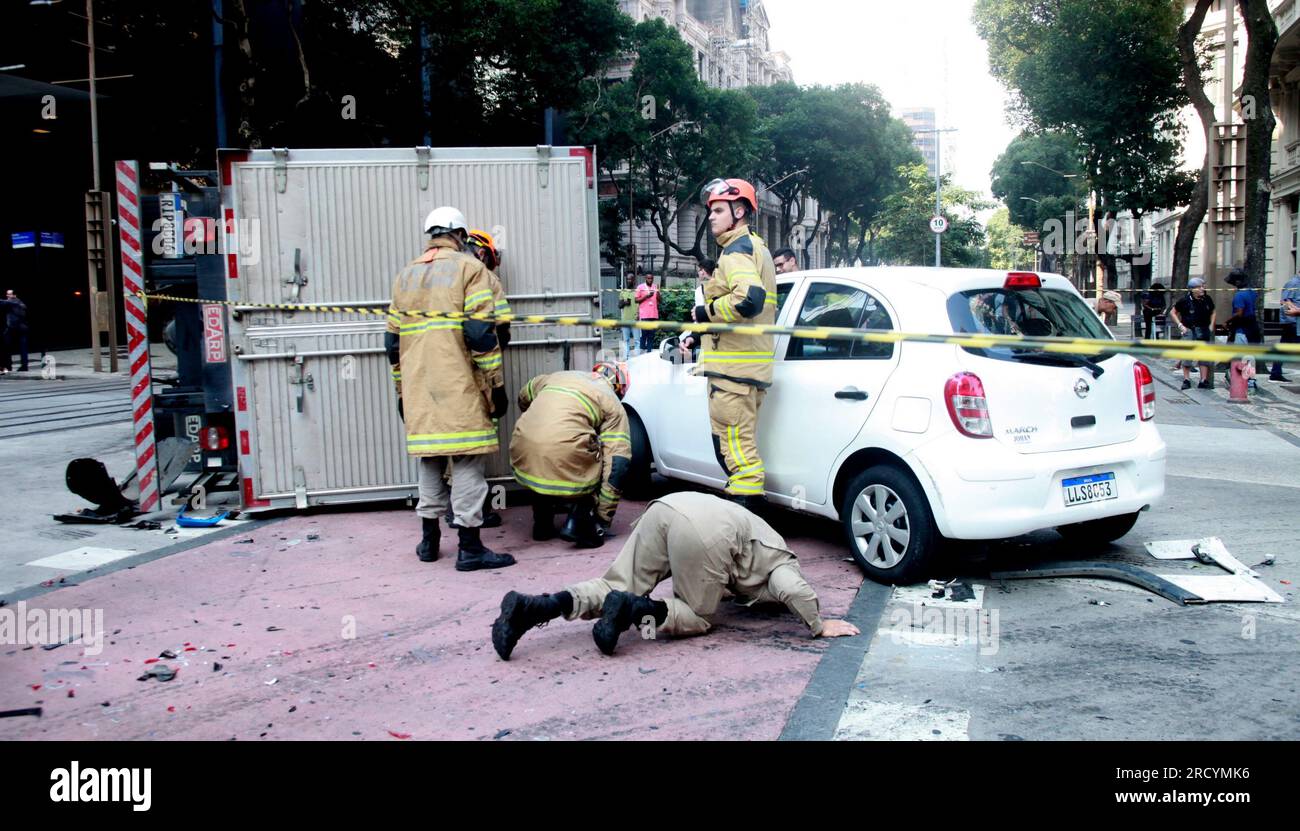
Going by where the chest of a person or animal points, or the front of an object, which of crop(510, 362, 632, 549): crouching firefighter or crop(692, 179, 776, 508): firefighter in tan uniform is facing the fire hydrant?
the crouching firefighter

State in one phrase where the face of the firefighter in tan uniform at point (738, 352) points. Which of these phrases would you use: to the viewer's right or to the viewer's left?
to the viewer's left

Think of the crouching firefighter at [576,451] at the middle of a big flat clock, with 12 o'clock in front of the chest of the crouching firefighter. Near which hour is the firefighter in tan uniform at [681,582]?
The firefighter in tan uniform is roughly at 4 o'clock from the crouching firefighter.

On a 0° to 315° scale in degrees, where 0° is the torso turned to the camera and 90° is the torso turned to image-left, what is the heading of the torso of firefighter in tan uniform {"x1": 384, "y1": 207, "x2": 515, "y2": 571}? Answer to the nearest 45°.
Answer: approximately 225°

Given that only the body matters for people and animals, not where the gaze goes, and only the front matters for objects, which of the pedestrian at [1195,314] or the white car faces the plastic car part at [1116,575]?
the pedestrian

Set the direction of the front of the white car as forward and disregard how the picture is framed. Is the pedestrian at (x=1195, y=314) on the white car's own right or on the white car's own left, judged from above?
on the white car's own right

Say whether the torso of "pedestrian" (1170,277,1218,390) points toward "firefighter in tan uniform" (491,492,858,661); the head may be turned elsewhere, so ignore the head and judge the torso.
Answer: yes

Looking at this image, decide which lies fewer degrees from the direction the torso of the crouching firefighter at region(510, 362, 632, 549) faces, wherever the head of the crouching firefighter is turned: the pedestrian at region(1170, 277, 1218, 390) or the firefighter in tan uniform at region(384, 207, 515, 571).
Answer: the pedestrian

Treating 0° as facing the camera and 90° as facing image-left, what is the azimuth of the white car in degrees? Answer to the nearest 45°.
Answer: approximately 135°

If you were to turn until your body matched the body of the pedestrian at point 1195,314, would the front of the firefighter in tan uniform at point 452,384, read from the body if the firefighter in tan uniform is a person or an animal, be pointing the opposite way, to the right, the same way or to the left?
the opposite way
